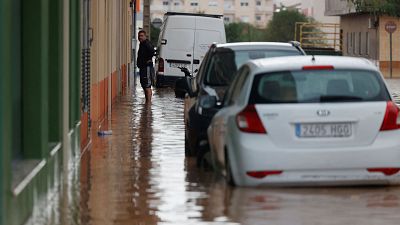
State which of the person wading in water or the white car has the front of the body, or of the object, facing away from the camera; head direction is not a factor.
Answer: the white car

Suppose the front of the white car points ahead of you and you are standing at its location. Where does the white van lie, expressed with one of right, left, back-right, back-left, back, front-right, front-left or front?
front

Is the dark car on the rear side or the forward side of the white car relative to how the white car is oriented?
on the forward side

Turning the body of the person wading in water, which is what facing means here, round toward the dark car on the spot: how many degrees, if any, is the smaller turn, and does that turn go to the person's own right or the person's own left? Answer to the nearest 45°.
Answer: approximately 45° to the person's own left

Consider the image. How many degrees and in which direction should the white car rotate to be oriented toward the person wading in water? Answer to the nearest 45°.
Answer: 0° — it already faces them

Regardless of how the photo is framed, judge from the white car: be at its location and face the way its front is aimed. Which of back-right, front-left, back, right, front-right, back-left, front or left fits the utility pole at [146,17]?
front

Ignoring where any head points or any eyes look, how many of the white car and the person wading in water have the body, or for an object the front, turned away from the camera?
1

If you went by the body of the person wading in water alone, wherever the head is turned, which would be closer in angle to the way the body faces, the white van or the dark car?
the dark car

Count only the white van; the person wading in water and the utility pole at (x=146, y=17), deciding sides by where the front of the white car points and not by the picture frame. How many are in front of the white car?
3

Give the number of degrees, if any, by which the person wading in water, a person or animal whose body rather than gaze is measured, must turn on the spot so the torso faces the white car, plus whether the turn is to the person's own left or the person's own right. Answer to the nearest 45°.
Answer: approximately 45° to the person's own left

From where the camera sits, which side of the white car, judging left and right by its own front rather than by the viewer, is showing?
back
